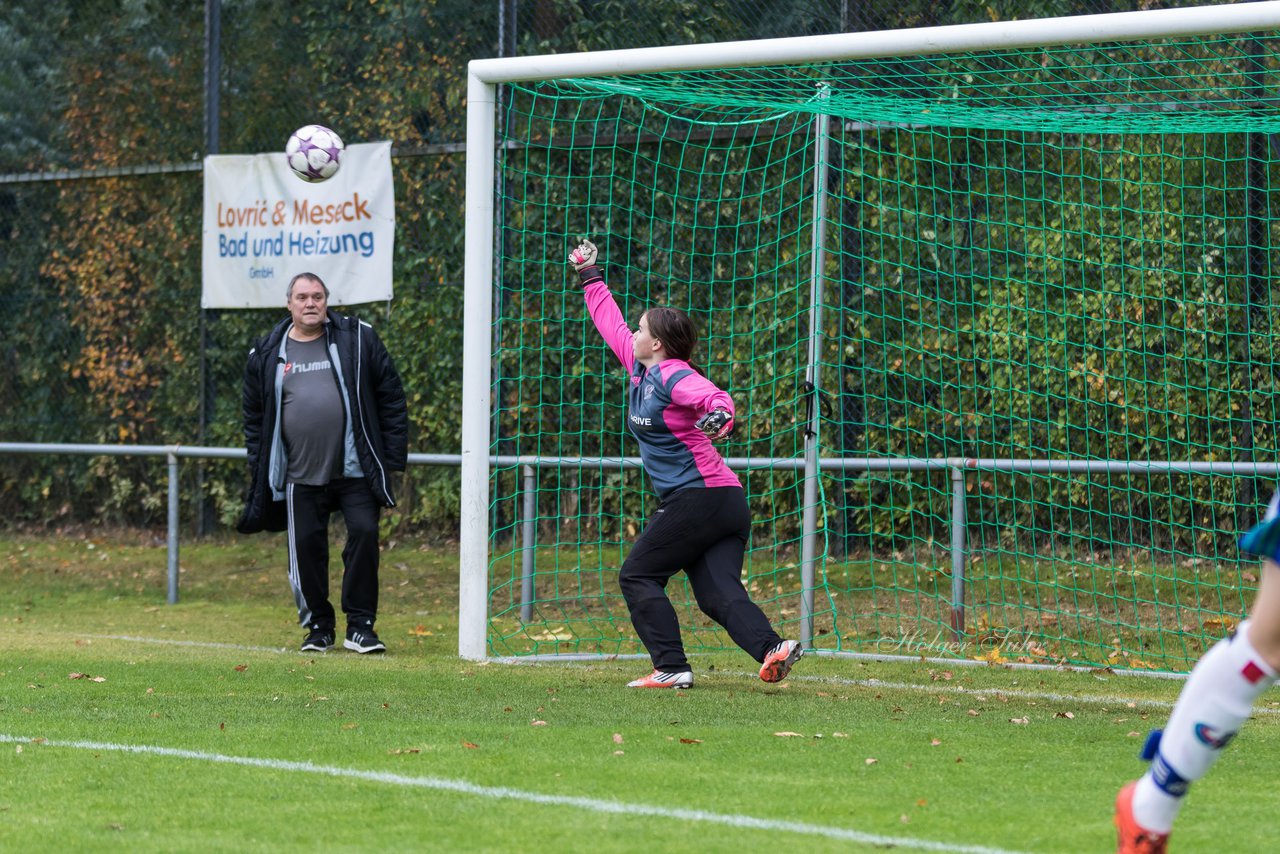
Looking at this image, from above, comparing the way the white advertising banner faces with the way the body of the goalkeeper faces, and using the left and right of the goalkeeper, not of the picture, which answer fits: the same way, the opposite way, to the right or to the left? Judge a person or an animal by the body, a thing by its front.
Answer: to the left

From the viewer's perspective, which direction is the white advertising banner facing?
toward the camera

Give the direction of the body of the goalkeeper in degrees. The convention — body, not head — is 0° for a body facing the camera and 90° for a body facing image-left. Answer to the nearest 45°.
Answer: approximately 90°

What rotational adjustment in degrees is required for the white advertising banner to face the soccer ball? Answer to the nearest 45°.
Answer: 0° — it already faces it

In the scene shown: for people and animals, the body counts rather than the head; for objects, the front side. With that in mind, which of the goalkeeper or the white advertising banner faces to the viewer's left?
the goalkeeper

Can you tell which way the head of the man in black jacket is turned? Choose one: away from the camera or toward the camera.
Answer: toward the camera

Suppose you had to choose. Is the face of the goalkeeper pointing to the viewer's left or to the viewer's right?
to the viewer's left

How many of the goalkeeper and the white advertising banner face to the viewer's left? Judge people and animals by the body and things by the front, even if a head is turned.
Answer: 1

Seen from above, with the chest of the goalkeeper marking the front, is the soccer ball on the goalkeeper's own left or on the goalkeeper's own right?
on the goalkeeper's own right

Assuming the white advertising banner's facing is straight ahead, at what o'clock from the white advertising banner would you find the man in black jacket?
The man in black jacket is roughly at 12 o'clock from the white advertising banner.

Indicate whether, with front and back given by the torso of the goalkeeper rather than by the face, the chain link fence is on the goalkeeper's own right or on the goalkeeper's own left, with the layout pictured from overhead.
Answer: on the goalkeeper's own right

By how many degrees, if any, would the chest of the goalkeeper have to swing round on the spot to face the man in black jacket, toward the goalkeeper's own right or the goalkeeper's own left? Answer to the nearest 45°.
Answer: approximately 45° to the goalkeeper's own right

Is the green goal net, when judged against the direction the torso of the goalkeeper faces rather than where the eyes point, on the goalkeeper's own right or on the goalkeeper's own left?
on the goalkeeper's own right
